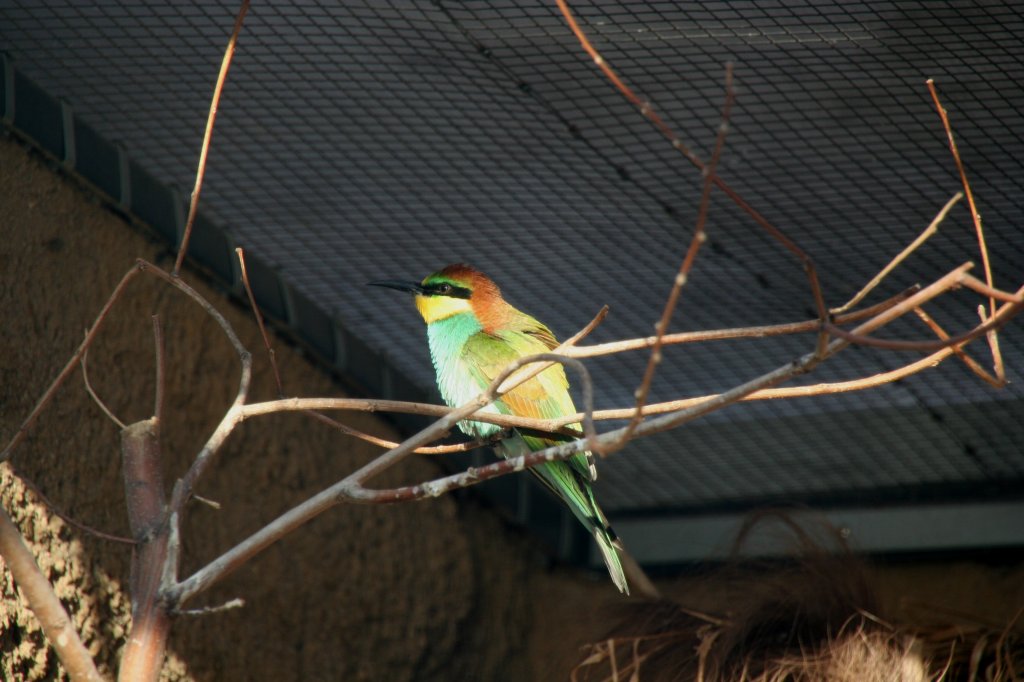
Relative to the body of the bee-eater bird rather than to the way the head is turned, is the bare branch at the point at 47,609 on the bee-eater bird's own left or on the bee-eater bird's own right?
on the bee-eater bird's own left

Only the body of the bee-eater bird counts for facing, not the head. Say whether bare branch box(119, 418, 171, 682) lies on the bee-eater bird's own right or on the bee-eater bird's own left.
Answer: on the bee-eater bird's own left

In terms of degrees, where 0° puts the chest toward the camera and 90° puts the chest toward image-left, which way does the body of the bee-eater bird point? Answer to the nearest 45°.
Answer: approximately 90°
